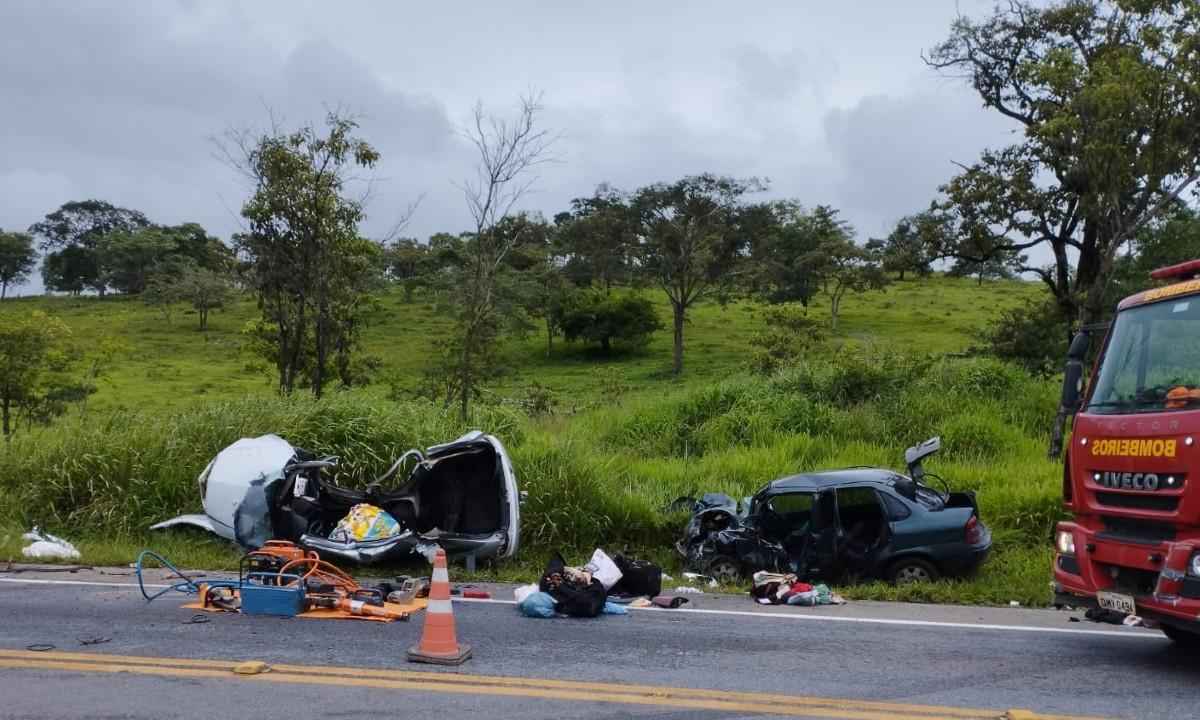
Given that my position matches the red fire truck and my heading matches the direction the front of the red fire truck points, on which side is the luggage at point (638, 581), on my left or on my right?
on my right

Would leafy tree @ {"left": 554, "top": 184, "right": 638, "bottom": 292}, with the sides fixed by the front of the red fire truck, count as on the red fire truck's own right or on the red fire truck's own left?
on the red fire truck's own right

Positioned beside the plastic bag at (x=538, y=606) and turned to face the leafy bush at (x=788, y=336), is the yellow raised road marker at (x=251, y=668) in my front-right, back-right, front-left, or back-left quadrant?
back-left

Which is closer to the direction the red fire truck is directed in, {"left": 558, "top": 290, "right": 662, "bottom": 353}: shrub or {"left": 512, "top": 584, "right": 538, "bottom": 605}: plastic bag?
the plastic bag

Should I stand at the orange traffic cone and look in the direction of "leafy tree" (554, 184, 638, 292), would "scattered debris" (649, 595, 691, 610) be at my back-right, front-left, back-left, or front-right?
front-right

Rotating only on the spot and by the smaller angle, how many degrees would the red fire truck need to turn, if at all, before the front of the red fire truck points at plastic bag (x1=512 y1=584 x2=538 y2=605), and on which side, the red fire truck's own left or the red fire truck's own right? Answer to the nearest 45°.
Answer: approximately 45° to the red fire truck's own right

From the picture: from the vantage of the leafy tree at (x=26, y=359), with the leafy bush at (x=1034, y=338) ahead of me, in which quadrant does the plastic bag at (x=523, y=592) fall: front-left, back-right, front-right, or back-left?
front-right

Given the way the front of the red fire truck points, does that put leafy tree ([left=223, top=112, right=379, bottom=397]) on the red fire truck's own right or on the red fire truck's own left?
on the red fire truck's own right

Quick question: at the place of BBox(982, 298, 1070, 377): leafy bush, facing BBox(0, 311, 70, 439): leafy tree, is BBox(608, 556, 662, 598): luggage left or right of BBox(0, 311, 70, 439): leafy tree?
left

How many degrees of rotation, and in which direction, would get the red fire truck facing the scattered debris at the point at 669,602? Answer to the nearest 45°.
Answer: approximately 45° to its right

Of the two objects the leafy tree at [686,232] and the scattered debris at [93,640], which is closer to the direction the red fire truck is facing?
the scattered debris

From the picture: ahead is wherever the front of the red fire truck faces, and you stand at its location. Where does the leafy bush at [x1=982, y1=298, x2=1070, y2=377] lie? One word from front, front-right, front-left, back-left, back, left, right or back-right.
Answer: back-right

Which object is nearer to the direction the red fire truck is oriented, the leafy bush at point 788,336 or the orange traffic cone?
the orange traffic cone

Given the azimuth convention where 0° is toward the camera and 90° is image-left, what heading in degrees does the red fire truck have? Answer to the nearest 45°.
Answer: approximately 45°
